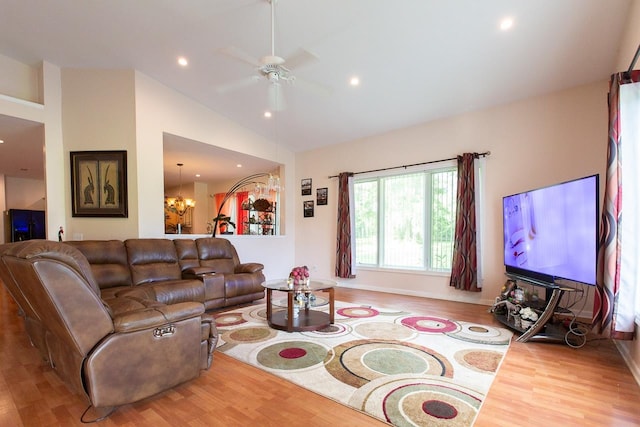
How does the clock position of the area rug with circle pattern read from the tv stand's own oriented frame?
The area rug with circle pattern is roughly at 12 o'clock from the tv stand.

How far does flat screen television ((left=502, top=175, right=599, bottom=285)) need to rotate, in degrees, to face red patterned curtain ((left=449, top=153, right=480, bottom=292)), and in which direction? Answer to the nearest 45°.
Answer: approximately 90° to its right

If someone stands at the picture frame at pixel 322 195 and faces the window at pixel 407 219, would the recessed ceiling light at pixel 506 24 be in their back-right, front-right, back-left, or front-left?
front-right

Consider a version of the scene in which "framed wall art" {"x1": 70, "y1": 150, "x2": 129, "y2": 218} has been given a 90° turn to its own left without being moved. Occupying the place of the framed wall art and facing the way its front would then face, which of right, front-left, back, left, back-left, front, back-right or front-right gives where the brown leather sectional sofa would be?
right

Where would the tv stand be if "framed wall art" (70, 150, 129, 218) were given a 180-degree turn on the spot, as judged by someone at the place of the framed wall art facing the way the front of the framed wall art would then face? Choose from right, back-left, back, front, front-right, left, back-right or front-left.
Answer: back-right

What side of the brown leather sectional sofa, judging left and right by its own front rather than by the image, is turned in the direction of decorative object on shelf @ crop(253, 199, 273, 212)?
left

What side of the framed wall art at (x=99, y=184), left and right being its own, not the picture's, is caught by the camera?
front

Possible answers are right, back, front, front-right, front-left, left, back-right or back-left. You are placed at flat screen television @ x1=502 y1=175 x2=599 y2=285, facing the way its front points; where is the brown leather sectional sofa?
front

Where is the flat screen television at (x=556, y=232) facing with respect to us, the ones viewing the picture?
facing the viewer and to the left of the viewer

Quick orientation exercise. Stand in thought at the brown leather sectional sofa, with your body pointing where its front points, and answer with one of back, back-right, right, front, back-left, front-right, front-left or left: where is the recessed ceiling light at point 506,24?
front-left

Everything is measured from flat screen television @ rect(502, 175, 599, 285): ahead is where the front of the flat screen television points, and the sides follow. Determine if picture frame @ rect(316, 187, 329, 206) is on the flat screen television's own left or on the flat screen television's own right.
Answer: on the flat screen television's own right

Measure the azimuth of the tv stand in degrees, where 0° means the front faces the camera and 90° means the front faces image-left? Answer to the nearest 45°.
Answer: approximately 45°

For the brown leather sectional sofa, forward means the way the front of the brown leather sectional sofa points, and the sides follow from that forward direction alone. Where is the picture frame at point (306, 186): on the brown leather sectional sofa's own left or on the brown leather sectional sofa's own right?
on the brown leather sectional sofa's own left
